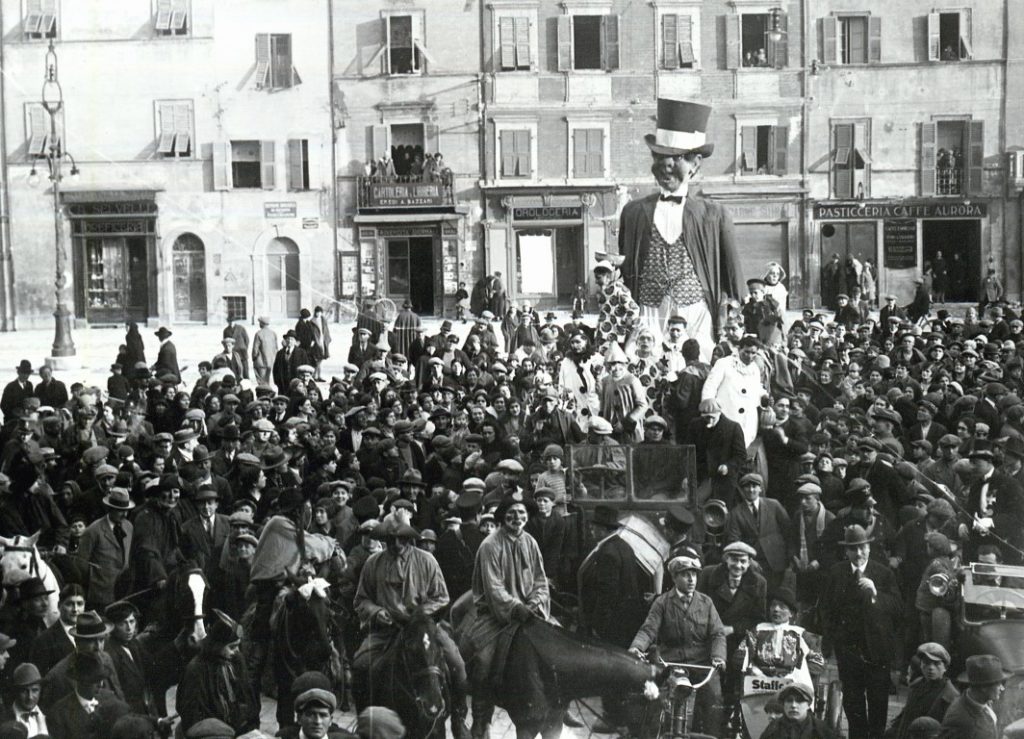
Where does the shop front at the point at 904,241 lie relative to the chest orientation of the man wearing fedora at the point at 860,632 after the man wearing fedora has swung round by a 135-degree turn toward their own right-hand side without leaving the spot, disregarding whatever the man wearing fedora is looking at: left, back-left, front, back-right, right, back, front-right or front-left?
front-right

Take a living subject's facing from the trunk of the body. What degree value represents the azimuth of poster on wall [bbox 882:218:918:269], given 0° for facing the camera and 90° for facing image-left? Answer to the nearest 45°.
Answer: approximately 0°

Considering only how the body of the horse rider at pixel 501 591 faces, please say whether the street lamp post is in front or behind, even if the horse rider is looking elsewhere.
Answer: behind

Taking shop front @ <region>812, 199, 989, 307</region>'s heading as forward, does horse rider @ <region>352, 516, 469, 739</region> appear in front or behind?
in front

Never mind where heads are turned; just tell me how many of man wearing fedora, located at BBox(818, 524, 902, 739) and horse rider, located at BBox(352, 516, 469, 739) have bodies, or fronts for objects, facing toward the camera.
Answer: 2

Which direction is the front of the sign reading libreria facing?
toward the camera

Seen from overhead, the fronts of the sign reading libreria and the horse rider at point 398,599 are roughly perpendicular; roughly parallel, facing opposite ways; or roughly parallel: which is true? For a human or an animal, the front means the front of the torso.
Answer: roughly parallel

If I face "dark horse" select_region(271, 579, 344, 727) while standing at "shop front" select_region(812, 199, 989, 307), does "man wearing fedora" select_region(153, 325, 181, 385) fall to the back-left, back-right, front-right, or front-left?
front-right

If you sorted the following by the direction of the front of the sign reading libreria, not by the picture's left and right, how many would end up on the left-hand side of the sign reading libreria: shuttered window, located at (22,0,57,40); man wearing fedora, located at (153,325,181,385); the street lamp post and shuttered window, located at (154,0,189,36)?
0

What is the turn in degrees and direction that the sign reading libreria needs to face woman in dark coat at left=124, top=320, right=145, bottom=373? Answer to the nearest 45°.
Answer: approximately 90° to its right

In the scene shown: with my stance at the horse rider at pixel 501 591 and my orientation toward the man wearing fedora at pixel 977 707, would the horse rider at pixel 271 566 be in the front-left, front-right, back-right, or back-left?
back-right

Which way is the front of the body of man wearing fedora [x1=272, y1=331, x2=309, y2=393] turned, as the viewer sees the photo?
toward the camera

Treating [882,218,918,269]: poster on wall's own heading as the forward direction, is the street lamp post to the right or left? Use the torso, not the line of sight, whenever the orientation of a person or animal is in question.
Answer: on its right

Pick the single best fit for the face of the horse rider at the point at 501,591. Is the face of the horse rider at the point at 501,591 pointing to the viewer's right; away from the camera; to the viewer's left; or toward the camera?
toward the camera

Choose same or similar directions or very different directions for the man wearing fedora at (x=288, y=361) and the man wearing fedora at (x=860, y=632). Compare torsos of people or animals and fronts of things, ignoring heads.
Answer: same or similar directions

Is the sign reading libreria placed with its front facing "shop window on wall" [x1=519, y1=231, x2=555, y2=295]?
no

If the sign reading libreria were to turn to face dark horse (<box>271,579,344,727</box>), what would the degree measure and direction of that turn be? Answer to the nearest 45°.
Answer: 0° — it already faces it

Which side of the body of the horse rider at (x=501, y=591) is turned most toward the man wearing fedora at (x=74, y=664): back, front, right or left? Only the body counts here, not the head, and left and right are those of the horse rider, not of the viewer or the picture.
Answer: right
